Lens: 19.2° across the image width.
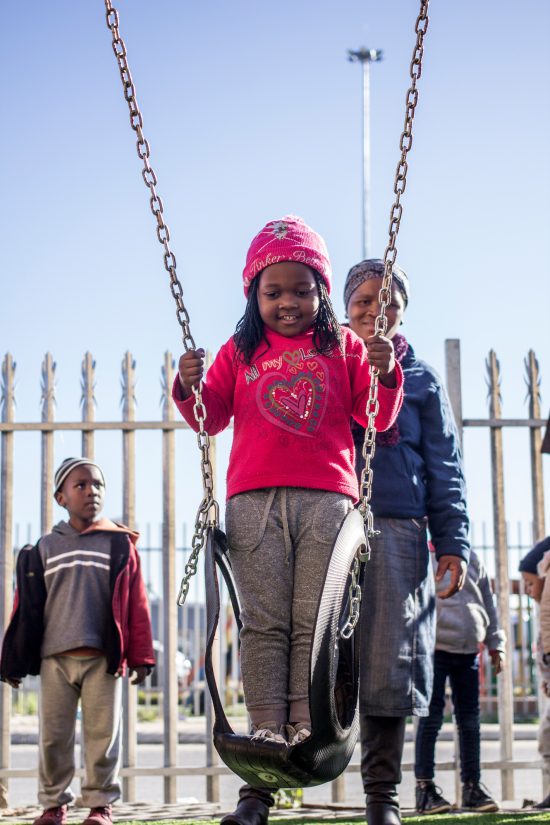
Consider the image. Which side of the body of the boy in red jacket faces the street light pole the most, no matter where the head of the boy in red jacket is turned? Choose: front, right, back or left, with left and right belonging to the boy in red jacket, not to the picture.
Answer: back

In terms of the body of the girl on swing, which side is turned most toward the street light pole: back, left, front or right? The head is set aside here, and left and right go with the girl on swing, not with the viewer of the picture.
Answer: back

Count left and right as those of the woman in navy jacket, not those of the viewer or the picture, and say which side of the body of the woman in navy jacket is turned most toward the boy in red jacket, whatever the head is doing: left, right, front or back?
right

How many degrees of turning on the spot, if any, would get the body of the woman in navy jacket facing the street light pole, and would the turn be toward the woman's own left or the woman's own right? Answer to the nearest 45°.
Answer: approximately 135° to the woman's own right

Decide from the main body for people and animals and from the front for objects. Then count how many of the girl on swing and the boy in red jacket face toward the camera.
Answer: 2

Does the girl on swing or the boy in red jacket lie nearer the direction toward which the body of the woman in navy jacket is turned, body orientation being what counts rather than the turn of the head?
the girl on swing

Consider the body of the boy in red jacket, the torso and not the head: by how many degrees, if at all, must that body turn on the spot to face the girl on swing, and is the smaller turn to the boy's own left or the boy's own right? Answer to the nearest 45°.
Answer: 0° — they already face them
